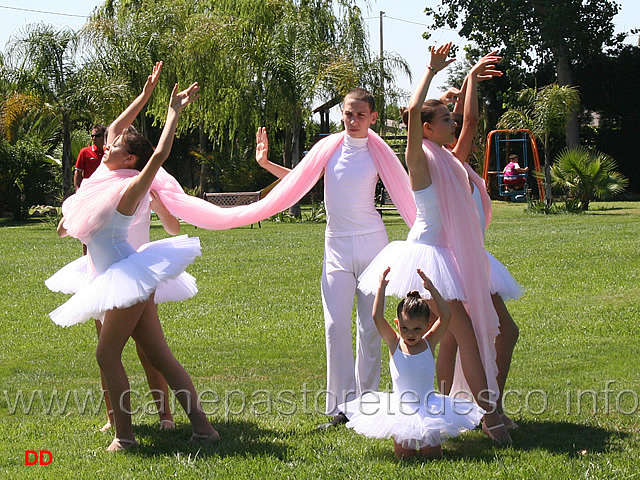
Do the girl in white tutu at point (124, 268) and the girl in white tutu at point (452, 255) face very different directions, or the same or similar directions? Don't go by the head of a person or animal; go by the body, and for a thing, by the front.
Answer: very different directions

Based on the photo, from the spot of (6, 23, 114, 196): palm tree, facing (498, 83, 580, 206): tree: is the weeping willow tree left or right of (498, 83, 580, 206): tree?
left

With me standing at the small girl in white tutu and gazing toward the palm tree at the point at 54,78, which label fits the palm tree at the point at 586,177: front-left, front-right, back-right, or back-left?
front-right

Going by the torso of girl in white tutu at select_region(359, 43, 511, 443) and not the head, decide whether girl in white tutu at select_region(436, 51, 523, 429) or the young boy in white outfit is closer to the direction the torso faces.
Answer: the girl in white tutu

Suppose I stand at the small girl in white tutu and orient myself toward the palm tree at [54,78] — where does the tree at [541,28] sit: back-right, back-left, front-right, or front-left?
front-right

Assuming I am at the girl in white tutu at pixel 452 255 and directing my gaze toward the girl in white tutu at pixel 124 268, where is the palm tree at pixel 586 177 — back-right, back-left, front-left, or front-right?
back-right

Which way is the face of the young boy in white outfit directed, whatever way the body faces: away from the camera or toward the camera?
toward the camera

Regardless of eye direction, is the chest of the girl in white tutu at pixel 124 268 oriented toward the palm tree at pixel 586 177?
no

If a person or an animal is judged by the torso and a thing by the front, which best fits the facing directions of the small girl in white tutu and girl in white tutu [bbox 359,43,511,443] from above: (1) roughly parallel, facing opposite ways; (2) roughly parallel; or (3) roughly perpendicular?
roughly perpendicular
